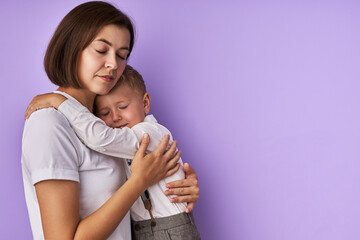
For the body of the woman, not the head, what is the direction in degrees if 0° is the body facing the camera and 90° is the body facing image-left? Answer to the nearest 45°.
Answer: approximately 270°

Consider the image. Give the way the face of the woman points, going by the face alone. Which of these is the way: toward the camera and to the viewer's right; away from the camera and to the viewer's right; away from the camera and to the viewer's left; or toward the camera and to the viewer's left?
toward the camera and to the viewer's right
